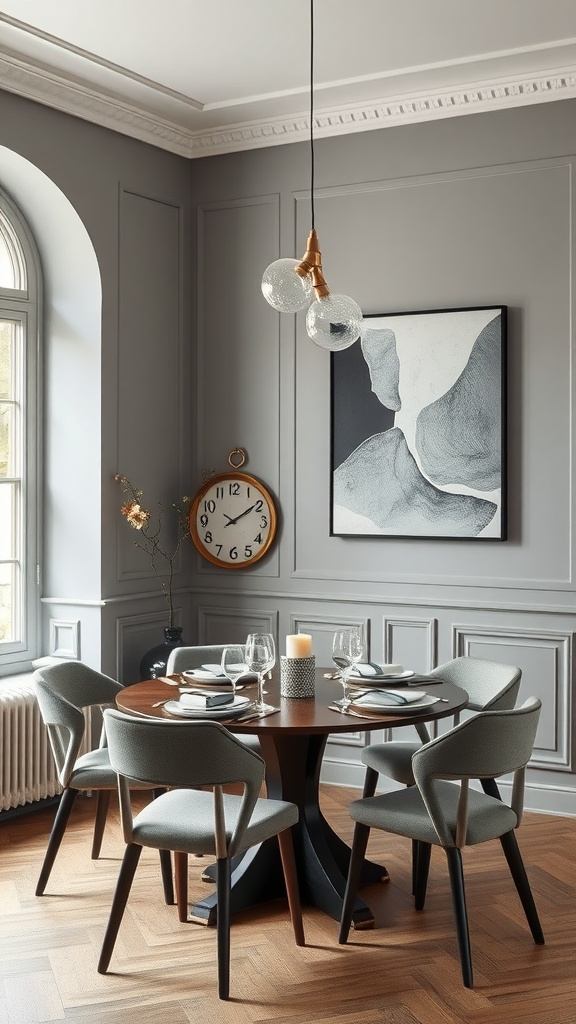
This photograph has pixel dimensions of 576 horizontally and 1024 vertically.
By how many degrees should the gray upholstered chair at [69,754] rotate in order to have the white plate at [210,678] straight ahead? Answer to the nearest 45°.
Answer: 0° — it already faces it

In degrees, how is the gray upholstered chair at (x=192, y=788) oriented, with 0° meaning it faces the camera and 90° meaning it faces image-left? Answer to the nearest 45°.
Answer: approximately 225°

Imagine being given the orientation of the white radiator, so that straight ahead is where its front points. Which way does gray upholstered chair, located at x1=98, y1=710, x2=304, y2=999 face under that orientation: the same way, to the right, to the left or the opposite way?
to the left

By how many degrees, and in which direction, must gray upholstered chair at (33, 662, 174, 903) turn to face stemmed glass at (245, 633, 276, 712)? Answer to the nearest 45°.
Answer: approximately 45° to its right

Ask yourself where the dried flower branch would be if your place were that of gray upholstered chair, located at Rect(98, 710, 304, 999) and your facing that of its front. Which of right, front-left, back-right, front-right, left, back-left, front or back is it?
front-left

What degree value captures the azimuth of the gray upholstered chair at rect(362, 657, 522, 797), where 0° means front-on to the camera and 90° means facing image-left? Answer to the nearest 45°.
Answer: approximately 45°

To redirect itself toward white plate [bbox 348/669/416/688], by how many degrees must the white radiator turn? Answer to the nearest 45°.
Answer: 0° — it already faces it

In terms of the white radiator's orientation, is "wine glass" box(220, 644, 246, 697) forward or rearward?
forward

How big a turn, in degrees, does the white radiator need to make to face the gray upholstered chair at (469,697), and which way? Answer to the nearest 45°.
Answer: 0° — it already faces it

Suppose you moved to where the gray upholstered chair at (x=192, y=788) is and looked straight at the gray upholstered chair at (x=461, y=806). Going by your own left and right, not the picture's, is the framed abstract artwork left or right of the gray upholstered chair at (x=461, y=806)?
left

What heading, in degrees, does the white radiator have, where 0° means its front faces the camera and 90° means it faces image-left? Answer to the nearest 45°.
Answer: approximately 315°

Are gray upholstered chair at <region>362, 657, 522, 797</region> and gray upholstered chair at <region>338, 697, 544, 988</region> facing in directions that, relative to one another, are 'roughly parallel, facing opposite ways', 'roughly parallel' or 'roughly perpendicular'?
roughly perpendicular

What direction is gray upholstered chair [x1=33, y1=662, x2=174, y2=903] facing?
to the viewer's right

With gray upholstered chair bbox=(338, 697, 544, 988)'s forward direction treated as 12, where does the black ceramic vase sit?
The black ceramic vase is roughly at 12 o'clock from the gray upholstered chair.

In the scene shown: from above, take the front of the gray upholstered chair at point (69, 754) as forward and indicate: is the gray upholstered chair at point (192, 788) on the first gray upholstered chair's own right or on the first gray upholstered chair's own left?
on the first gray upholstered chair's own right

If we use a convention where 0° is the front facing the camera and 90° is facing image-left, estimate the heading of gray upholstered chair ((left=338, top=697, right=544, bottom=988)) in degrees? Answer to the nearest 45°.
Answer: approximately 135°
